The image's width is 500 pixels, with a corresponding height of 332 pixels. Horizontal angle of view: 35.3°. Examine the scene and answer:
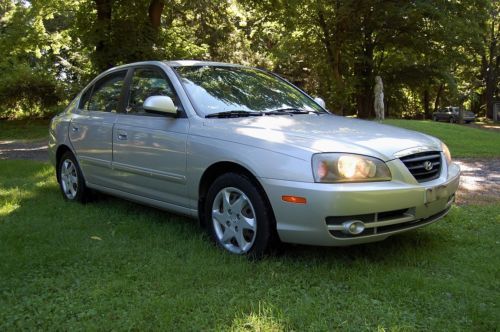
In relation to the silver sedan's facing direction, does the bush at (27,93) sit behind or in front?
behind

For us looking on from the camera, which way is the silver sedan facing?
facing the viewer and to the right of the viewer
